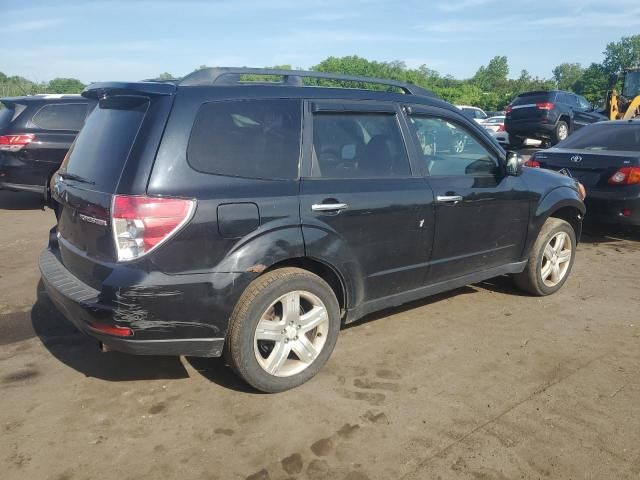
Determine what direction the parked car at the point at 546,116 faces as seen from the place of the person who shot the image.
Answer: facing away from the viewer and to the right of the viewer

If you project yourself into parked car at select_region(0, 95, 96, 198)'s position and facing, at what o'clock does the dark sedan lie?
The dark sedan is roughly at 3 o'clock from the parked car.

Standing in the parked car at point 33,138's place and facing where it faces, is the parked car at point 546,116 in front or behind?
in front

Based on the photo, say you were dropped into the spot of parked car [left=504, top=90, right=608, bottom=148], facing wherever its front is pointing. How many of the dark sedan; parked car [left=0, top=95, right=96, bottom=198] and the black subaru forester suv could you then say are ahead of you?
0

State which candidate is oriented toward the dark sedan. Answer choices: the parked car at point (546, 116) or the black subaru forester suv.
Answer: the black subaru forester suv

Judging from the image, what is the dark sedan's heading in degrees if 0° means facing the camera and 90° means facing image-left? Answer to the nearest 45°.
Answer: approximately 225°

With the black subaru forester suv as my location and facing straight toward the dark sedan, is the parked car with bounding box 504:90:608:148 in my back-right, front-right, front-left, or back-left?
front-left

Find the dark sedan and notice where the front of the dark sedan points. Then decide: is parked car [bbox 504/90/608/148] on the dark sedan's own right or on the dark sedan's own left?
on the dark sedan's own left

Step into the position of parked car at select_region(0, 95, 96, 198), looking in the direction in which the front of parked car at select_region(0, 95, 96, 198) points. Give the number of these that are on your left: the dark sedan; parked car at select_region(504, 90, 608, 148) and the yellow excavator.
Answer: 0

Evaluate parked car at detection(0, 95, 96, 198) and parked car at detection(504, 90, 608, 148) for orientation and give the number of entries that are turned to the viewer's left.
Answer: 0

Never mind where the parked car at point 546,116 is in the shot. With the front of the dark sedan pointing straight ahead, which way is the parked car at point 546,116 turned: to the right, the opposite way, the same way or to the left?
the same way

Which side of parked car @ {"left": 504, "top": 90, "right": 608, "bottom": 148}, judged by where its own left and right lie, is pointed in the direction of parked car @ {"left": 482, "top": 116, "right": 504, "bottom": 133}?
left

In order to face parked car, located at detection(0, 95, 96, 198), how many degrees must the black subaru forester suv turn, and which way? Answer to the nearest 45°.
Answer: approximately 90° to its left

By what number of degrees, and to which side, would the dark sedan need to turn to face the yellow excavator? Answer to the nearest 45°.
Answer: approximately 45° to its left

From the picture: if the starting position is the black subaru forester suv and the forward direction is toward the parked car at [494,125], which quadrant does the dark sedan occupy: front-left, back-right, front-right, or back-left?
front-right

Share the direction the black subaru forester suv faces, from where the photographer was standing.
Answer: facing away from the viewer and to the right of the viewer

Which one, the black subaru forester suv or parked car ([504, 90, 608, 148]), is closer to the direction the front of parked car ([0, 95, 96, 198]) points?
the parked car

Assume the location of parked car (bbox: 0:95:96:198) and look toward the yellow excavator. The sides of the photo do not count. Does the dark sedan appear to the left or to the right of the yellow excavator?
right

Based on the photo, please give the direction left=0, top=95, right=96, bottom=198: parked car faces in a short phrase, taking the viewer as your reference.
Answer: facing away from the viewer and to the right of the viewer
